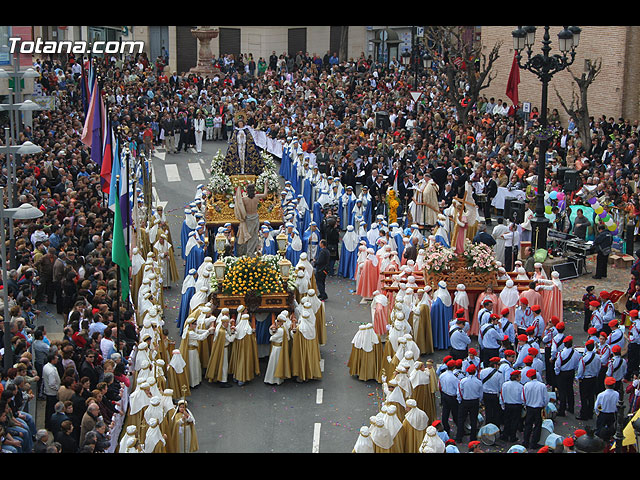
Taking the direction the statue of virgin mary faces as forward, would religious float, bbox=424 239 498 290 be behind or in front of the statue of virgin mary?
in front

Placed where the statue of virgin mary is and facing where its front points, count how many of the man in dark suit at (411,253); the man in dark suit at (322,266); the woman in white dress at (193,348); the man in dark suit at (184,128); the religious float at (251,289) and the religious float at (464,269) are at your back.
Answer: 1

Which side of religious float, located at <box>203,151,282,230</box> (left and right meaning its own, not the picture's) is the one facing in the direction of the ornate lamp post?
left

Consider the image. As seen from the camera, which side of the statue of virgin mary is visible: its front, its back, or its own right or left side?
front

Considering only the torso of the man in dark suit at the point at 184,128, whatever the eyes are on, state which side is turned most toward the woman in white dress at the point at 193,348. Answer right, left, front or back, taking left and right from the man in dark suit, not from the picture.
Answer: front

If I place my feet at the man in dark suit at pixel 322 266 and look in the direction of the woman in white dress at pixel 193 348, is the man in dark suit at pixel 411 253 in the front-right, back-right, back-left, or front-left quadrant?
back-left

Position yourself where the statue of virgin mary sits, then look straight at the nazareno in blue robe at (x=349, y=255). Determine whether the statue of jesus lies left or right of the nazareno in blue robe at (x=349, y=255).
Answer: right

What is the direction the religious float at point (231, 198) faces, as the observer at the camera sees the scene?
facing the viewer

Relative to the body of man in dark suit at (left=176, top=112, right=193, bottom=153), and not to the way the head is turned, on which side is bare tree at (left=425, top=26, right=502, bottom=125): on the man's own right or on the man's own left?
on the man's own left

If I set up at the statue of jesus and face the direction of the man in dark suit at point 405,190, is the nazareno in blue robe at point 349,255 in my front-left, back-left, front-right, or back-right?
front-right

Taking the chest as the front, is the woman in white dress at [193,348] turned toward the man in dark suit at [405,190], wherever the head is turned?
no

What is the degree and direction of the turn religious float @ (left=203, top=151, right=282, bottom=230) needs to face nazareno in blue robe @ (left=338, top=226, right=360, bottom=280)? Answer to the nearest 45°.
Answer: approximately 45° to its left
